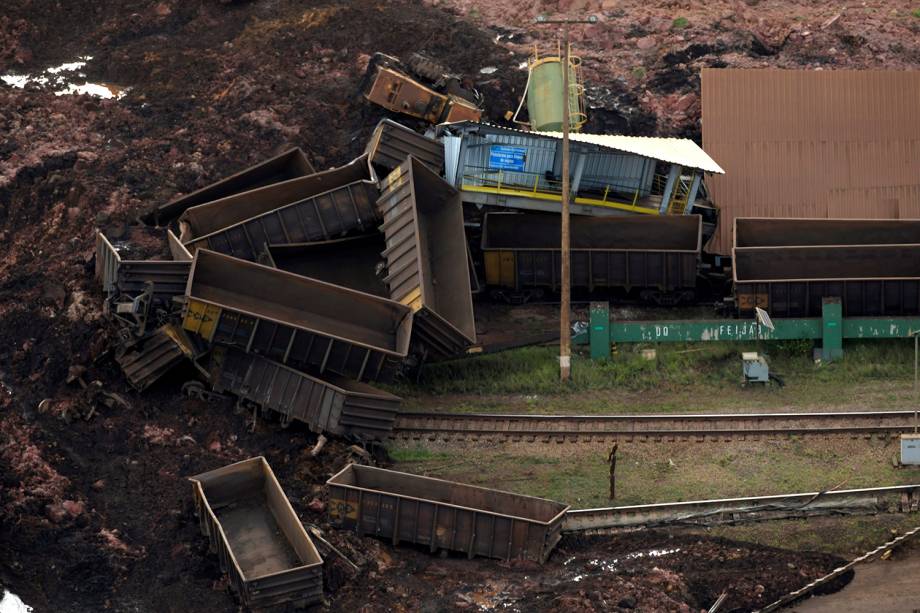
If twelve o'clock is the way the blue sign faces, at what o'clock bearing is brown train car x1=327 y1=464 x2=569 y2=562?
The brown train car is roughly at 12 o'clock from the blue sign.

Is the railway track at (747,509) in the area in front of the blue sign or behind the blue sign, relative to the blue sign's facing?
in front

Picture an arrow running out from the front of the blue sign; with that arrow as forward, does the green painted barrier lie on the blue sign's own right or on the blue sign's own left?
on the blue sign's own left

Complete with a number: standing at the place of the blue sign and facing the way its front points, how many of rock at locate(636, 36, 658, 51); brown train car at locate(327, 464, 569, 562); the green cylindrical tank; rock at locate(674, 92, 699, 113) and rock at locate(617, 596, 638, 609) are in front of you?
2

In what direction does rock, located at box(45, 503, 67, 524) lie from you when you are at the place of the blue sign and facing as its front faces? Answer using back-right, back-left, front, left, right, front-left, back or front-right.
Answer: front-right

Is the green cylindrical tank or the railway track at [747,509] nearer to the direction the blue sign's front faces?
the railway track

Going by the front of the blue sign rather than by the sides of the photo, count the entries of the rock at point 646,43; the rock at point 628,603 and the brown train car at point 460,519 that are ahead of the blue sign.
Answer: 2

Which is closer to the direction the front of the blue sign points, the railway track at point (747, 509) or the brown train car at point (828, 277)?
the railway track

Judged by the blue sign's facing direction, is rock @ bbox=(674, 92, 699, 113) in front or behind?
behind

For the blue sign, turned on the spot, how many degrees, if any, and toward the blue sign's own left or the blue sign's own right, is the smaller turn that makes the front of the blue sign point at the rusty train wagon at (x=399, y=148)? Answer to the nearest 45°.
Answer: approximately 90° to the blue sign's own right

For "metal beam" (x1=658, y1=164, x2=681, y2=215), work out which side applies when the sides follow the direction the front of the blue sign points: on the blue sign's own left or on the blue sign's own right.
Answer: on the blue sign's own left

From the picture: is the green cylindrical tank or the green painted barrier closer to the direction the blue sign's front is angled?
the green painted barrier

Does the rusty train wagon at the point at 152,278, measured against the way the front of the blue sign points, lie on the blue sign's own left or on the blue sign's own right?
on the blue sign's own right

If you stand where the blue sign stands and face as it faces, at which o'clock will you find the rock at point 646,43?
The rock is roughly at 7 o'clock from the blue sign.

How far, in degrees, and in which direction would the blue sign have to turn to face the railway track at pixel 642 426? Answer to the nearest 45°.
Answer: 0° — it already faces it

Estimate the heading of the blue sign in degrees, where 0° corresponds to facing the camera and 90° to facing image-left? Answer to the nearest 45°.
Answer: approximately 0°
